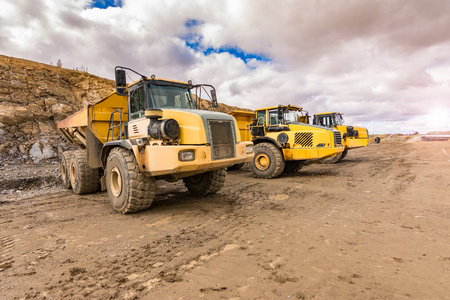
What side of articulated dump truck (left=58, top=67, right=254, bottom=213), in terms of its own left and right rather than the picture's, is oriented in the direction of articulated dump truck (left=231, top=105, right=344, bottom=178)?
left

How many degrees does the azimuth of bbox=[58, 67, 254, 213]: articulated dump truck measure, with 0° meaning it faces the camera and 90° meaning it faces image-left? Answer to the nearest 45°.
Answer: approximately 315°

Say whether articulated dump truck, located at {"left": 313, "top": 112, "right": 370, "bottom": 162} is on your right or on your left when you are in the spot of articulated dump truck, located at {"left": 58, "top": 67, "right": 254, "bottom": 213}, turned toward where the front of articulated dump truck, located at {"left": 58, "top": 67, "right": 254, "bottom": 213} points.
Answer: on your left
